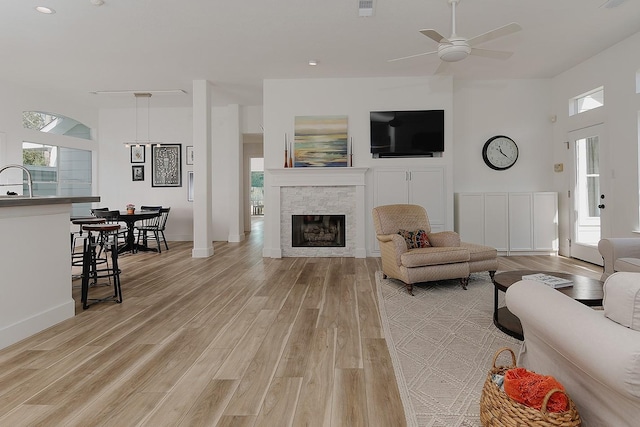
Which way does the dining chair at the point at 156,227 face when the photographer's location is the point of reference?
facing to the left of the viewer

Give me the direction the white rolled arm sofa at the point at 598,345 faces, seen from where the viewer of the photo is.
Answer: facing away from the viewer and to the left of the viewer

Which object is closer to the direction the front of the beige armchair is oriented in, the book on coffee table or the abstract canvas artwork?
the book on coffee table

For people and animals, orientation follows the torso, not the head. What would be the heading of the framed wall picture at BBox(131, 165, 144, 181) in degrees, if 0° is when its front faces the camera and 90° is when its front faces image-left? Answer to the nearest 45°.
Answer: approximately 0°

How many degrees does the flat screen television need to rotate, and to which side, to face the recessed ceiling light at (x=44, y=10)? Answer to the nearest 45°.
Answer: approximately 45° to its right

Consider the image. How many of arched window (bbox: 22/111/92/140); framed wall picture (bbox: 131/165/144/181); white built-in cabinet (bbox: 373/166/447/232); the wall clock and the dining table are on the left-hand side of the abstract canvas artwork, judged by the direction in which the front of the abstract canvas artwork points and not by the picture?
2

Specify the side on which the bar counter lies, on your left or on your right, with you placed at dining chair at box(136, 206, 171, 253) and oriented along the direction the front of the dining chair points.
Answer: on your left

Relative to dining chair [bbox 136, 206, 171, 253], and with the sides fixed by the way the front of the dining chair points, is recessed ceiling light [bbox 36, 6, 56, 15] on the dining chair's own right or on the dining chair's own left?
on the dining chair's own left

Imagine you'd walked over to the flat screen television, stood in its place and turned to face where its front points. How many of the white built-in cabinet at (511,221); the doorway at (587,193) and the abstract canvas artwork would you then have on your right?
1

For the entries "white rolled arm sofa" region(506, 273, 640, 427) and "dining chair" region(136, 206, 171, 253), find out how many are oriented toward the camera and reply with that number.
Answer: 0

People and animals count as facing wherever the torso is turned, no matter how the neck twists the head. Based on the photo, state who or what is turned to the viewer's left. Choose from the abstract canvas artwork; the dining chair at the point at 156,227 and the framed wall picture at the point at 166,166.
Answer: the dining chair

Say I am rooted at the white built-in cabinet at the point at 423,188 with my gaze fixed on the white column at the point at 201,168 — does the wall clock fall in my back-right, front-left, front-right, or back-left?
back-right
